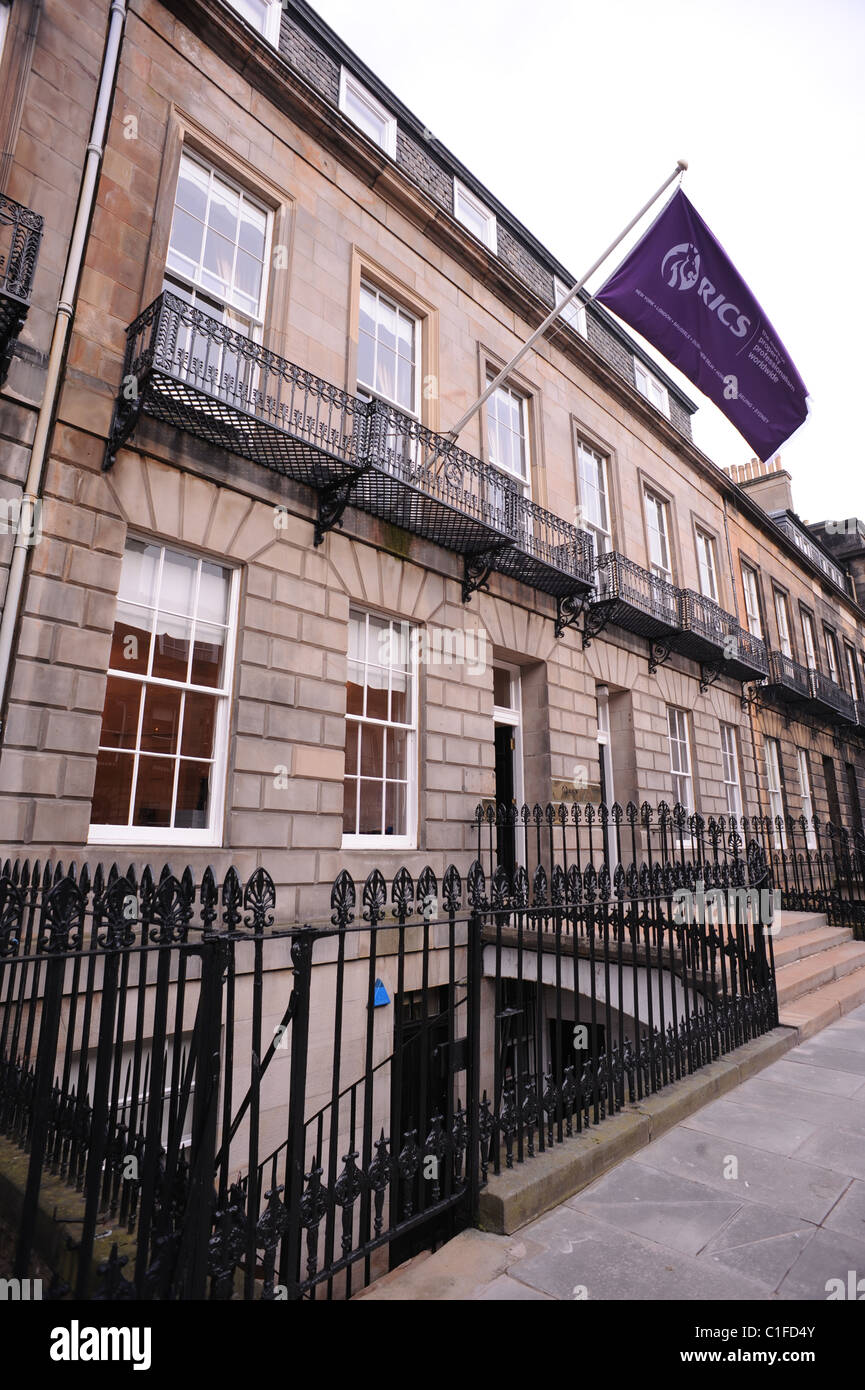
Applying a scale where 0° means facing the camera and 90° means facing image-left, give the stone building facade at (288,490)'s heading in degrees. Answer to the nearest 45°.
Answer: approximately 315°

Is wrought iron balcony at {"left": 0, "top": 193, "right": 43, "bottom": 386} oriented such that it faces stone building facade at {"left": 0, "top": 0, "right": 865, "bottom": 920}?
no

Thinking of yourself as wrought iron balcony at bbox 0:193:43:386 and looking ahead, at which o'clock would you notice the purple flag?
The purple flag is roughly at 11 o'clock from the wrought iron balcony.

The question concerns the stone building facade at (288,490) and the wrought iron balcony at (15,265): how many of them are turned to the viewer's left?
0

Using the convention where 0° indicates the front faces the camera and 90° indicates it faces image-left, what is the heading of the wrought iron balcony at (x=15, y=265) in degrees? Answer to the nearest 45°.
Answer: approximately 315°
